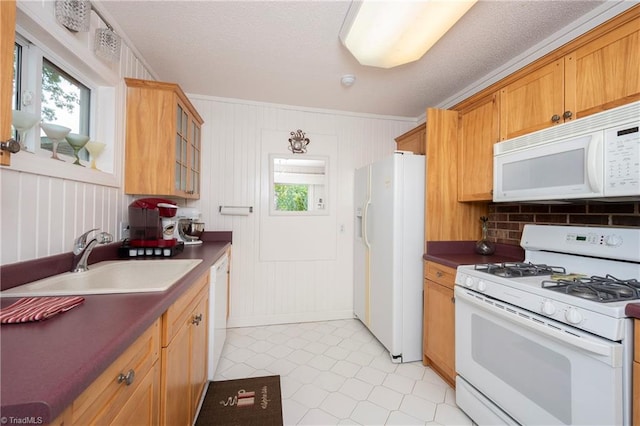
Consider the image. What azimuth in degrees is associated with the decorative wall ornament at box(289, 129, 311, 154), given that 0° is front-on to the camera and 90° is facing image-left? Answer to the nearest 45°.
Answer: approximately 0°

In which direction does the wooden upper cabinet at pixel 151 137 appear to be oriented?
to the viewer's right

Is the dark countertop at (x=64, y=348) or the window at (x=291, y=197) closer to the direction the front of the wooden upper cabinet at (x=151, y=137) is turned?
the window

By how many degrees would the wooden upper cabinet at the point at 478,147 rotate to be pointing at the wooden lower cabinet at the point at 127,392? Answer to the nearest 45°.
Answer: approximately 45° to its left

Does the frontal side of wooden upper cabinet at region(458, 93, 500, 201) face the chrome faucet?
yes

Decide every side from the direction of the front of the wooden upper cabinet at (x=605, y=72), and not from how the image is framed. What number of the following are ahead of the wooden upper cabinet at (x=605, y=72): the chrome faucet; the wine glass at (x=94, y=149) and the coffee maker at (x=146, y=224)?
3

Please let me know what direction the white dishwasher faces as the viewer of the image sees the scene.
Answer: facing to the right of the viewer
